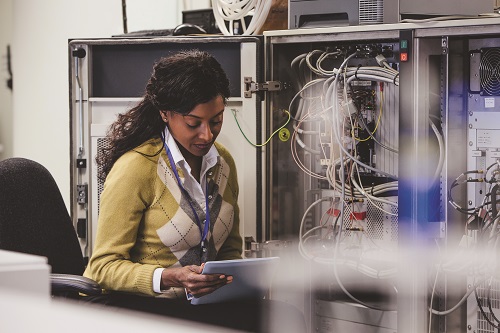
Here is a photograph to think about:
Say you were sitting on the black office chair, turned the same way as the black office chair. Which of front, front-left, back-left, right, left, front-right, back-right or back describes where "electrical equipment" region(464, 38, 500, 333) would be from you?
front-left

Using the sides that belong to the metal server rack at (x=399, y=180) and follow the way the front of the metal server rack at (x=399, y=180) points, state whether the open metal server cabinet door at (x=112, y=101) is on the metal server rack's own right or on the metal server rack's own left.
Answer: on the metal server rack's own right

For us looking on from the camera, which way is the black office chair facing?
facing the viewer and to the right of the viewer

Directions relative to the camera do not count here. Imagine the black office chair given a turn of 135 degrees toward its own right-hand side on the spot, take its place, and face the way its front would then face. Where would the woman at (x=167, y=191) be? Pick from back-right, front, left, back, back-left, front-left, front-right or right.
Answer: back

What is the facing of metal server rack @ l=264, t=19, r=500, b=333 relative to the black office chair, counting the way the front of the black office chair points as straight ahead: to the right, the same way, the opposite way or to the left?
to the right

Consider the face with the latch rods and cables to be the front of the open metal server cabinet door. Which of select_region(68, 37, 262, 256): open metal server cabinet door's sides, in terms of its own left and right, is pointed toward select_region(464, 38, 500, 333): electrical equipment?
left

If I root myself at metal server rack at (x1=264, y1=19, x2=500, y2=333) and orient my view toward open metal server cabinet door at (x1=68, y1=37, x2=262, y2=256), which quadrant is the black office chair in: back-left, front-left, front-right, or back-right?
front-left

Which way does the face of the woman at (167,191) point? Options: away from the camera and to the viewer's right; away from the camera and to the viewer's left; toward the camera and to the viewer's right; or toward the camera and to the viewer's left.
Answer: toward the camera and to the viewer's right

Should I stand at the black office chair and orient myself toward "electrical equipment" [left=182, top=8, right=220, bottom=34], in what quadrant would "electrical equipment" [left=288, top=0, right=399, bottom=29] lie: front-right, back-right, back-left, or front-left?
front-right

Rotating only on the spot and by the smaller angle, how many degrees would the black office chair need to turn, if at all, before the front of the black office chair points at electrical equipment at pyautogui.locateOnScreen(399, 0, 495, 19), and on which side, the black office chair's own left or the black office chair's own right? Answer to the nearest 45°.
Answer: approximately 45° to the black office chair's own left

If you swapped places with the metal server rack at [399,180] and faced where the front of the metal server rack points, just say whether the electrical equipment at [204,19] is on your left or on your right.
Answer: on your right

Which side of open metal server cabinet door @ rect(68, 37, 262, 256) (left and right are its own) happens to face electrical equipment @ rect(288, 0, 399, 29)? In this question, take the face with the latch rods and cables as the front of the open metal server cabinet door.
left

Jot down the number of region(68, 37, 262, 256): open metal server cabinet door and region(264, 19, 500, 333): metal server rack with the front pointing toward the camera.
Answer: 2

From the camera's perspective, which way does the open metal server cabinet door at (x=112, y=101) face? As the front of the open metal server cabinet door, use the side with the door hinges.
toward the camera
